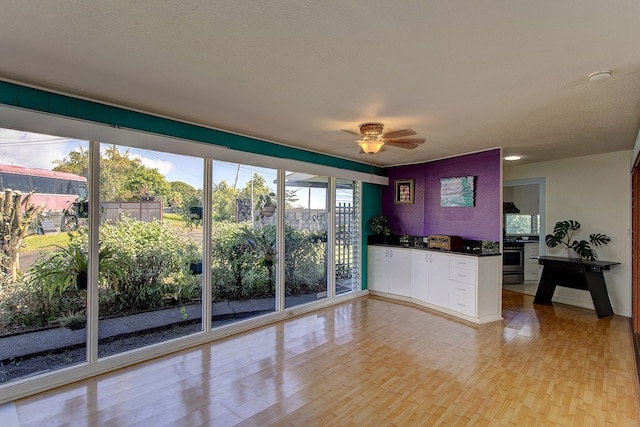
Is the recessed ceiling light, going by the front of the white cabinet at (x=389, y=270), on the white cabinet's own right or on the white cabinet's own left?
on the white cabinet's own left

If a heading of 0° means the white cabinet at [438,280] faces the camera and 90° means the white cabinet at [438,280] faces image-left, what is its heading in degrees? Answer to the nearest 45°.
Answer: approximately 45°

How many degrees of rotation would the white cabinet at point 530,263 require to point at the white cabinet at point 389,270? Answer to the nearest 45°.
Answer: approximately 45° to its right
